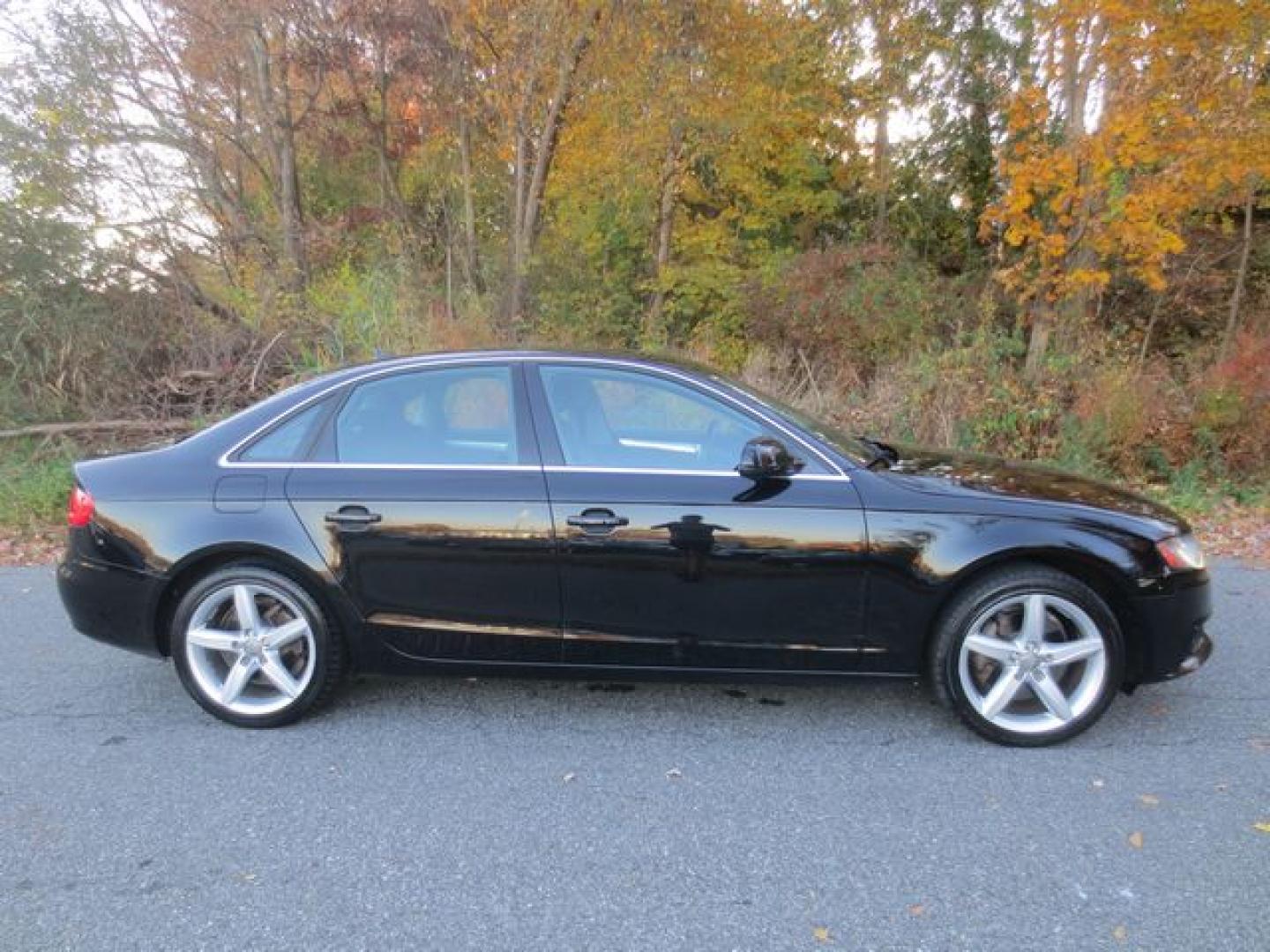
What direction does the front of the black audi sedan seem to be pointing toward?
to the viewer's right

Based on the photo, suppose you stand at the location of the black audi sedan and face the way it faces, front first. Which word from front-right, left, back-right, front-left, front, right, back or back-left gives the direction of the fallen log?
back-left
